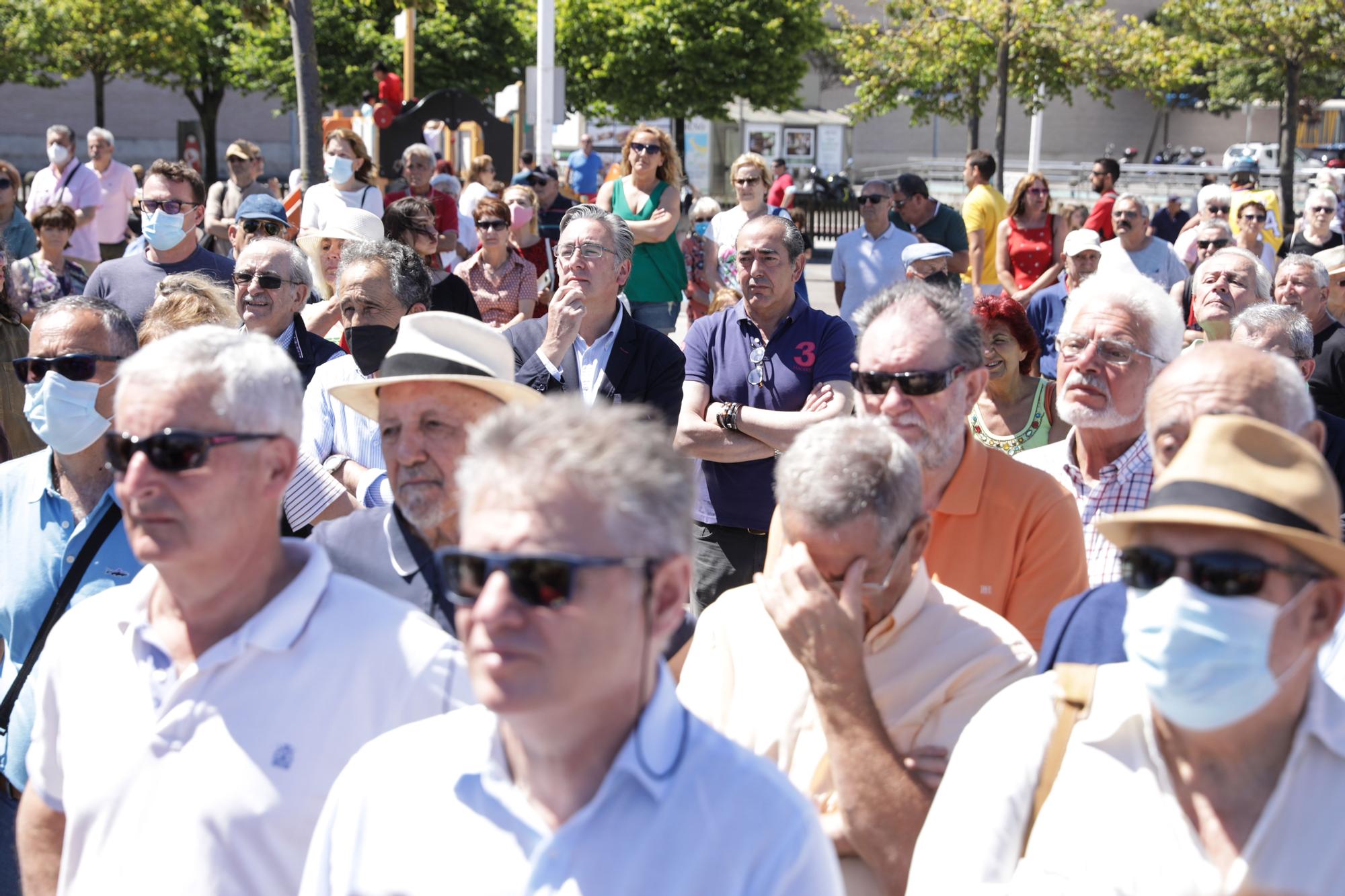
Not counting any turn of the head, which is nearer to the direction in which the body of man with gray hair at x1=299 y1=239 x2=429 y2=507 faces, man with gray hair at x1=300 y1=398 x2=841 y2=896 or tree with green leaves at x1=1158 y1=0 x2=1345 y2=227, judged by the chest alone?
the man with gray hair

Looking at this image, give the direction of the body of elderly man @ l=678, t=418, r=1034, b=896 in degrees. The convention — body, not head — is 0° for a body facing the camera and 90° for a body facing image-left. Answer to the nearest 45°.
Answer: approximately 45°

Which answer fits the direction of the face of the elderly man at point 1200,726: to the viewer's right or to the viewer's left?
to the viewer's left

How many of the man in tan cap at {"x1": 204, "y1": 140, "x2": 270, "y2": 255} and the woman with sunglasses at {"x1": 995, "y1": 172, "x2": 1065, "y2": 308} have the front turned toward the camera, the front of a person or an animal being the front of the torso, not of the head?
2

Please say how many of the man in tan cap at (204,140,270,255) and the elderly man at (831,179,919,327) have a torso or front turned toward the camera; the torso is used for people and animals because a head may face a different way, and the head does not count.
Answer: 2

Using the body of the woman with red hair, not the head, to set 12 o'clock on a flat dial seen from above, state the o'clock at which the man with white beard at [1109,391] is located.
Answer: The man with white beard is roughly at 10 o'clock from the woman with red hair.

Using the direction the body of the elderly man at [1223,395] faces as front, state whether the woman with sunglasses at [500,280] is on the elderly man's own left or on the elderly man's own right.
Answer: on the elderly man's own right

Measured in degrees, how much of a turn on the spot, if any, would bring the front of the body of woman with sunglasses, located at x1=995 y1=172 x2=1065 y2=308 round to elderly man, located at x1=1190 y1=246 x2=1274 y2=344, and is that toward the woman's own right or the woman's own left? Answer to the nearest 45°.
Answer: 0° — they already face them
